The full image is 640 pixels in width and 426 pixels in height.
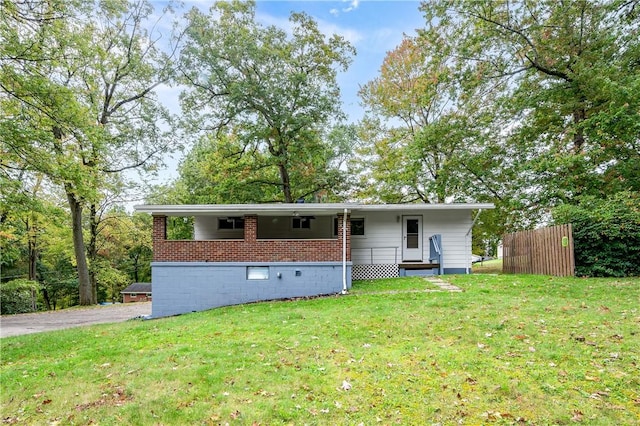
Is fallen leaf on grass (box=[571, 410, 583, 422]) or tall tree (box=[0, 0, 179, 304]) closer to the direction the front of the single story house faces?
the fallen leaf on grass

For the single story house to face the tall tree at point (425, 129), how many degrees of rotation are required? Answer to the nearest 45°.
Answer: approximately 135° to its left

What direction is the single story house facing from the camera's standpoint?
toward the camera

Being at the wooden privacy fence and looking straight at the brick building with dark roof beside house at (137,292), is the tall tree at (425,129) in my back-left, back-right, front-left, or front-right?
front-right

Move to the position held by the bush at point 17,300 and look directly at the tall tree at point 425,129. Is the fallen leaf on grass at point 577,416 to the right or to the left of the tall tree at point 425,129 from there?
right

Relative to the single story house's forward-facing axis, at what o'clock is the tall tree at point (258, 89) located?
The tall tree is roughly at 6 o'clock from the single story house.

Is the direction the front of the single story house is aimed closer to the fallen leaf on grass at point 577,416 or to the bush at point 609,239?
the fallen leaf on grass

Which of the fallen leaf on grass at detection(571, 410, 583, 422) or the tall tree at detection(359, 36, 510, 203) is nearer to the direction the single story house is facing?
the fallen leaf on grass

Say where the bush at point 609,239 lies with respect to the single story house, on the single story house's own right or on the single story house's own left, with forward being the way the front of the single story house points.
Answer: on the single story house's own left

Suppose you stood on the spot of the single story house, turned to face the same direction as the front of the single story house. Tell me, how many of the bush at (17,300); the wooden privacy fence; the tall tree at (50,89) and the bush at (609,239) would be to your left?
2

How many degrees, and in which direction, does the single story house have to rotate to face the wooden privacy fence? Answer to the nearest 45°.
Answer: approximately 90° to its left

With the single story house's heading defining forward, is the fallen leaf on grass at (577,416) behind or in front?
in front

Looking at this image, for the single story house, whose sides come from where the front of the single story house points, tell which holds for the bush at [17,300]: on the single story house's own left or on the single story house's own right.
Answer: on the single story house's own right
